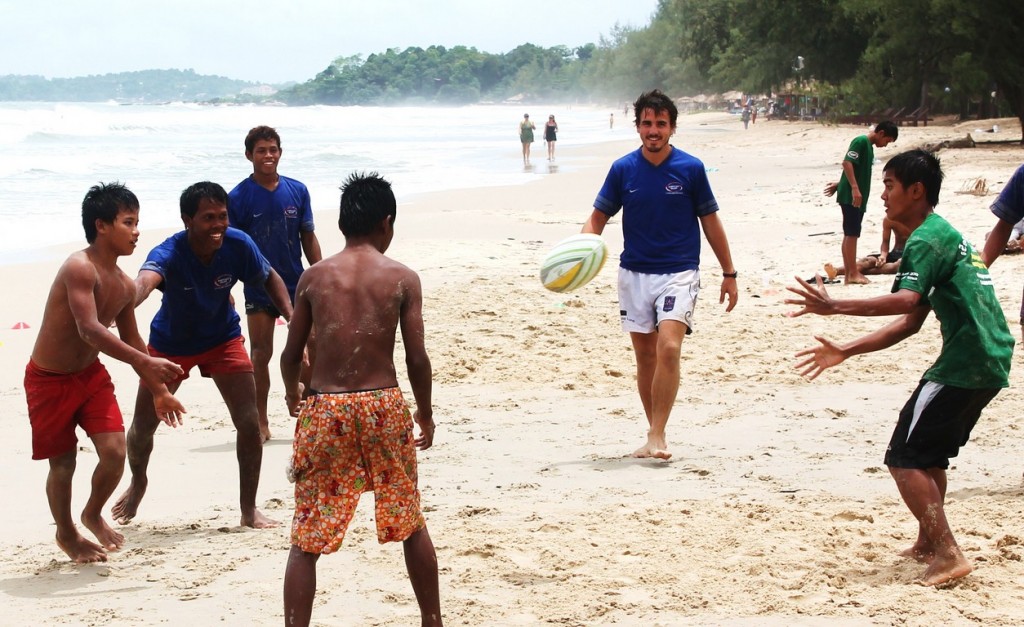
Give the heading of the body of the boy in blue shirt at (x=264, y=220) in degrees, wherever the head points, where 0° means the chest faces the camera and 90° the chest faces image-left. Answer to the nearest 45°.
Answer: approximately 0°

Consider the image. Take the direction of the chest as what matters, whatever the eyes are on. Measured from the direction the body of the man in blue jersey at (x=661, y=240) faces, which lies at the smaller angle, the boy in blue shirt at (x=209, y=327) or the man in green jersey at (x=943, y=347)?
the man in green jersey

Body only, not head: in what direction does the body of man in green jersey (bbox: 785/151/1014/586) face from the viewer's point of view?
to the viewer's left

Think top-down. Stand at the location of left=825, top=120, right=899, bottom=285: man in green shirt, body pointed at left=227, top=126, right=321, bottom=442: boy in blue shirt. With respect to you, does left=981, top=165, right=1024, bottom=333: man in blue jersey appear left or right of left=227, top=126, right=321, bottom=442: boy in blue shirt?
left

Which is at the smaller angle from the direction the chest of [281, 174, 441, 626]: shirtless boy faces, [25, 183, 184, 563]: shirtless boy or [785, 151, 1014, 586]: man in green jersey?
the shirtless boy

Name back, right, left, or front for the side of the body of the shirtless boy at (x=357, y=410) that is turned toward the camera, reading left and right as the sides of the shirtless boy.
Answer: back

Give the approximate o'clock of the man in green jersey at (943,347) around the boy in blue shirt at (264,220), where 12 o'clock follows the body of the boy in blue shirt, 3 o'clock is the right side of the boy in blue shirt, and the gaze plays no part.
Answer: The man in green jersey is roughly at 11 o'clock from the boy in blue shirt.

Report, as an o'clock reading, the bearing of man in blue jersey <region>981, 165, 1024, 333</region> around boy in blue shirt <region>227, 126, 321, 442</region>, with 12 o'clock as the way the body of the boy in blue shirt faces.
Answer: The man in blue jersey is roughly at 10 o'clock from the boy in blue shirt.

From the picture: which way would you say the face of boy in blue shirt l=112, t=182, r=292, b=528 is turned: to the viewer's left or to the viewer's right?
to the viewer's right

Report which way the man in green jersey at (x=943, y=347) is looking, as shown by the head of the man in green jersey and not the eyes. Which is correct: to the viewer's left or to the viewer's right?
to the viewer's left

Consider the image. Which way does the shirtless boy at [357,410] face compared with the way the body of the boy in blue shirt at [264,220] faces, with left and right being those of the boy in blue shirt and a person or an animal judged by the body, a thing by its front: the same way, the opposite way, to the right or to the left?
the opposite way
